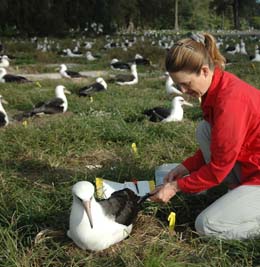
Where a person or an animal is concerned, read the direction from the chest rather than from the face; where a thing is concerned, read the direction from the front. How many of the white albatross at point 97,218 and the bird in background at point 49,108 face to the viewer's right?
1

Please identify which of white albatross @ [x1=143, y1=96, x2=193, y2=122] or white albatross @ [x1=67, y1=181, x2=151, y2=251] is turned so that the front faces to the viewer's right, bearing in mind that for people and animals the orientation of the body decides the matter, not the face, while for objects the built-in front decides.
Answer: white albatross @ [x1=143, y1=96, x2=193, y2=122]

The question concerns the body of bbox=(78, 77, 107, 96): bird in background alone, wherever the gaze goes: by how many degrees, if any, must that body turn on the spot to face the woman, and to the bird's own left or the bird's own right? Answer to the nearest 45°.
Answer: approximately 90° to the bird's own right

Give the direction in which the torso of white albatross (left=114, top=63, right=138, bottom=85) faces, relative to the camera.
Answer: to the viewer's right

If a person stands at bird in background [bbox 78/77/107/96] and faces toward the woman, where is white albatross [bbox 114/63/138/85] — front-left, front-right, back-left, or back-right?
back-left

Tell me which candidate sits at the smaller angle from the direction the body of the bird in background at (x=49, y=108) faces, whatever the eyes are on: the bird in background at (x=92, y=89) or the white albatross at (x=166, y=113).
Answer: the white albatross

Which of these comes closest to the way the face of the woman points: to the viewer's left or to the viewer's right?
to the viewer's left

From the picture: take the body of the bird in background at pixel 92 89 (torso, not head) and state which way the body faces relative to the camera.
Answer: to the viewer's right

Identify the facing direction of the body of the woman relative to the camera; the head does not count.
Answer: to the viewer's left

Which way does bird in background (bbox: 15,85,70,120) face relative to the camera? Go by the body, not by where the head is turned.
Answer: to the viewer's right

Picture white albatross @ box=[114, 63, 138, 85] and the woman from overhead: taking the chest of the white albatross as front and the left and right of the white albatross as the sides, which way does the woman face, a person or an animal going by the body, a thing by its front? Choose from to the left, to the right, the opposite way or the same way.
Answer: the opposite way

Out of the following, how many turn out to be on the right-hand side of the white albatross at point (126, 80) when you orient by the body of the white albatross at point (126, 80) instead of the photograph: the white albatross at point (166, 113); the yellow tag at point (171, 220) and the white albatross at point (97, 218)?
3
